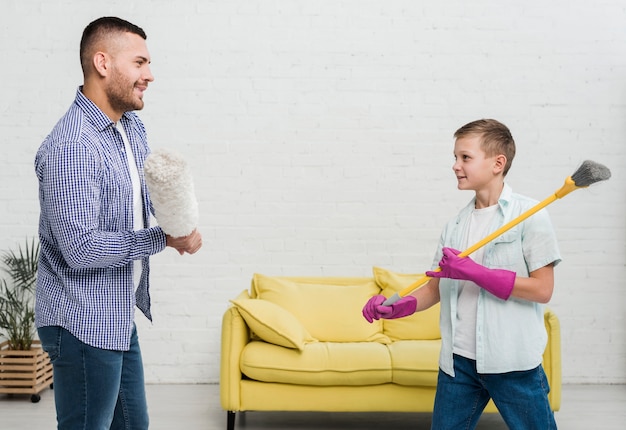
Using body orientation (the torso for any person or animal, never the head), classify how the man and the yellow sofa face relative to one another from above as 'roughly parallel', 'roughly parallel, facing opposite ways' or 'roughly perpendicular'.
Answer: roughly perpendicular

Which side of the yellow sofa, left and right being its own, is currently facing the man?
front

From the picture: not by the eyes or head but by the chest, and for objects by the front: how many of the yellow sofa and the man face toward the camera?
1

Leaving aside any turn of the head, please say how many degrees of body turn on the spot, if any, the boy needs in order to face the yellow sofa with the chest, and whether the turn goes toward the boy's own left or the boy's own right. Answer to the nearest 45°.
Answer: approximately 90° to the boy's own right

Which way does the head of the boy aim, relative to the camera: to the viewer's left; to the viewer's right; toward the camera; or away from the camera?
to the viewer's left

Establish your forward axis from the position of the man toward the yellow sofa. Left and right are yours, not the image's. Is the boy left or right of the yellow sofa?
right

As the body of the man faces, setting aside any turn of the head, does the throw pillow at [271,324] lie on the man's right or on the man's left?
on the man's left

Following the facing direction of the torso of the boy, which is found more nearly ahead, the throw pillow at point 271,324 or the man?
the man

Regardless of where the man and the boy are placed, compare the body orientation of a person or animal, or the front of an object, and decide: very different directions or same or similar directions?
very different directions

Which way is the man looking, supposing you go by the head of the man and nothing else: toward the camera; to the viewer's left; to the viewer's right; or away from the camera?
to the viewer's right

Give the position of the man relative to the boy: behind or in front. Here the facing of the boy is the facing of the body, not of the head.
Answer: in front

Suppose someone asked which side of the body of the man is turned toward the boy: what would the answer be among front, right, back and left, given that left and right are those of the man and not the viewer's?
front

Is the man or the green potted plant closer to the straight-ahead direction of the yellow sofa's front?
the man

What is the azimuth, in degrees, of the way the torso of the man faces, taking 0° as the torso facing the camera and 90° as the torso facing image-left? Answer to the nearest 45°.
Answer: approximately 270°
